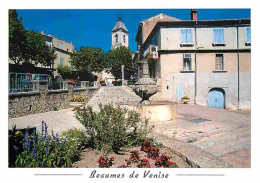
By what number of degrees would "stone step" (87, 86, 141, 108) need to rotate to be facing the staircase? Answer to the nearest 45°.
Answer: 0° — it already faces it

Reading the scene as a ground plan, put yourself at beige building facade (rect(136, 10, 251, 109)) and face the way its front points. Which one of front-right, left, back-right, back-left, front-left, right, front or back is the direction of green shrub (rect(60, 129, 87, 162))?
front

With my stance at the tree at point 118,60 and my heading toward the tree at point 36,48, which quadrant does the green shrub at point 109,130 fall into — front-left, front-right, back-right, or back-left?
front-left

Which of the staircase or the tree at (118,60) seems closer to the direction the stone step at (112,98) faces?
the staircase

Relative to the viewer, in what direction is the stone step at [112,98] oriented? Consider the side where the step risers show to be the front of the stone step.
toward the camera

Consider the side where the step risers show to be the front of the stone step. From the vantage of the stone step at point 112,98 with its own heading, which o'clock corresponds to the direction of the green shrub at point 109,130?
The green shrub is roughly at 12 o'clock from the stone step.

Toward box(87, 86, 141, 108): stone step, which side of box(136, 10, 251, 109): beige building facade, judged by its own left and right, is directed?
right

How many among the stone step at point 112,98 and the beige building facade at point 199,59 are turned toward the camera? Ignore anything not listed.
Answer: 2

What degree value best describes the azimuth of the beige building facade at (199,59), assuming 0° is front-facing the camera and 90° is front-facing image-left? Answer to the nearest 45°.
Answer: approximately 0°

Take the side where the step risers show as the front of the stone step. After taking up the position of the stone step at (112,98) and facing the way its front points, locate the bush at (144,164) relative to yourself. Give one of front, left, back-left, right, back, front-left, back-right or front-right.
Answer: front

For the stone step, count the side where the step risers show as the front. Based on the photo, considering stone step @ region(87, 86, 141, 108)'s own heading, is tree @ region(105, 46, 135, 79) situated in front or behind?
behind
